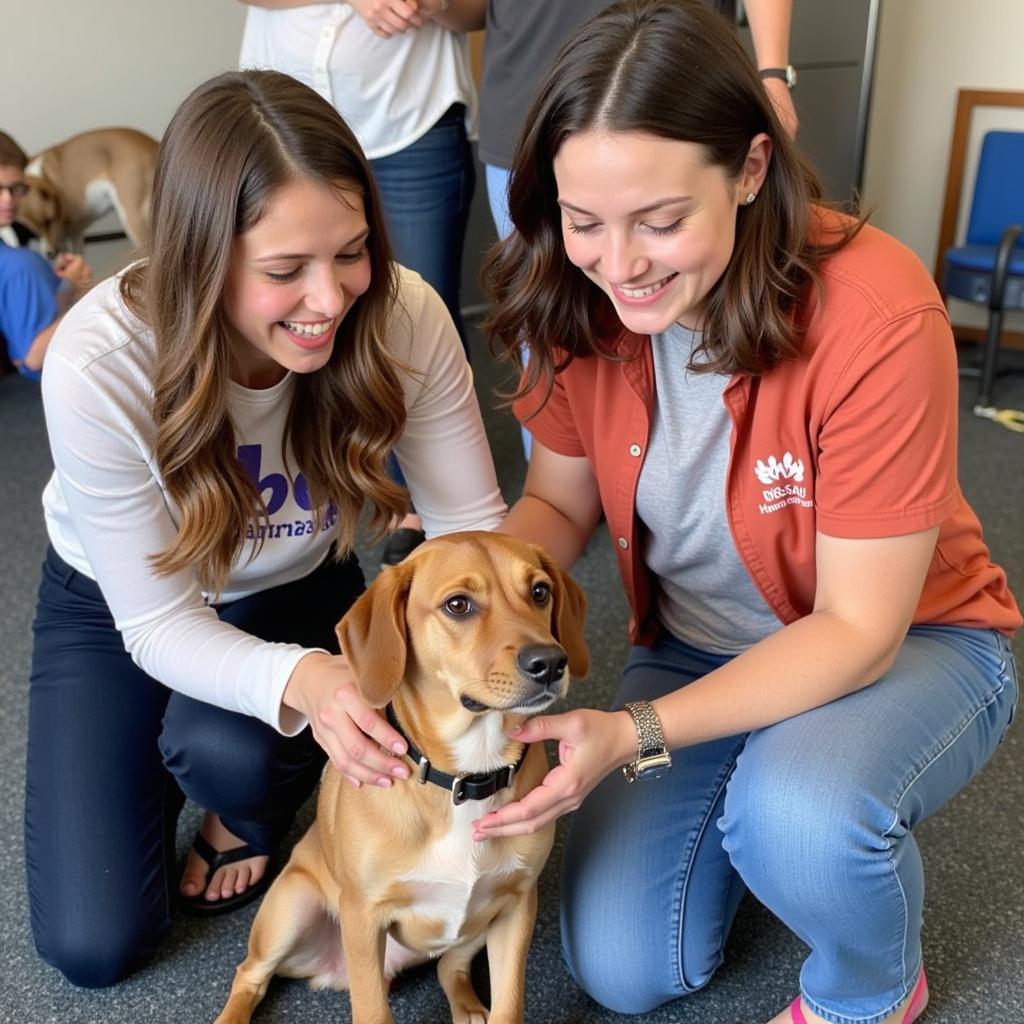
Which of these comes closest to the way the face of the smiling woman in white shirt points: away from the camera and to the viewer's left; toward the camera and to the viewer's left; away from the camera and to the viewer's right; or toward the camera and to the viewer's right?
toward the camera and to the viewer's right

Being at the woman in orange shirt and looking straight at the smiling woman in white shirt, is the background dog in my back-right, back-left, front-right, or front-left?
front-right

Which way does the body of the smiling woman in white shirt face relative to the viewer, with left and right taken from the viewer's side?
facing the viewer and to the right of the viewer

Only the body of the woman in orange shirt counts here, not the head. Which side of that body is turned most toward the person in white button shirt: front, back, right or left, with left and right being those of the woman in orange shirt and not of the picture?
right

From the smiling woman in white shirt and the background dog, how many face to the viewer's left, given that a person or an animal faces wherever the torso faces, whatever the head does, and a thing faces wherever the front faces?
1

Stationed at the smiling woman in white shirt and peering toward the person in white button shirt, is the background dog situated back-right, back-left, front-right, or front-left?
front-left

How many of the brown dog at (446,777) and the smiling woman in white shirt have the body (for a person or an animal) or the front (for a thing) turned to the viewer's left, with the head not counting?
0

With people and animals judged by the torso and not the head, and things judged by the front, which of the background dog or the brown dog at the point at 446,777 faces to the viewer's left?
the background dog

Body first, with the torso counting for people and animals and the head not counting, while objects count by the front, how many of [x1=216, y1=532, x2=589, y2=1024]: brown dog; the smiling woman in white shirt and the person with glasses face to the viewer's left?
0

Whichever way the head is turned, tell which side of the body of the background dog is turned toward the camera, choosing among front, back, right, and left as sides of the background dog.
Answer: left

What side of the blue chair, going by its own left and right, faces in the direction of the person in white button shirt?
front

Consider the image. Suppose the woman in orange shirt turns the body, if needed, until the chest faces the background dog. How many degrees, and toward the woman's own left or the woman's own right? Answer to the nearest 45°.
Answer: approximately 90° to the woman's own right

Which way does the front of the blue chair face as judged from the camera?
facing the viewer and to the left of the viewer

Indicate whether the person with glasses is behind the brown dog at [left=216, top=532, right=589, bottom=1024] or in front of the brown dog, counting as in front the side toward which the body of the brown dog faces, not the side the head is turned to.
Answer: behind

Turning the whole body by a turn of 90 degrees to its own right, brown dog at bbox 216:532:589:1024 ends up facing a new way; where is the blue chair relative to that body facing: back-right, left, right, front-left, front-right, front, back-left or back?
back

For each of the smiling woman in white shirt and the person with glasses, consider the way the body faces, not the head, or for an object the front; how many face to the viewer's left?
0
